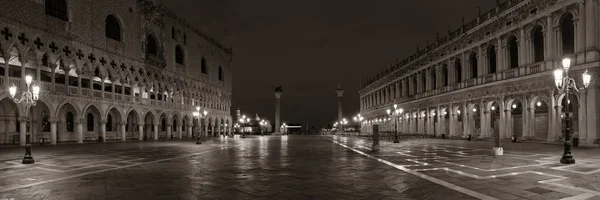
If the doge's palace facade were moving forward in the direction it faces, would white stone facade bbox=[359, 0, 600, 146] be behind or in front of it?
in front

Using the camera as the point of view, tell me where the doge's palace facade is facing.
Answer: facing the viewer and to the right of the viewer
